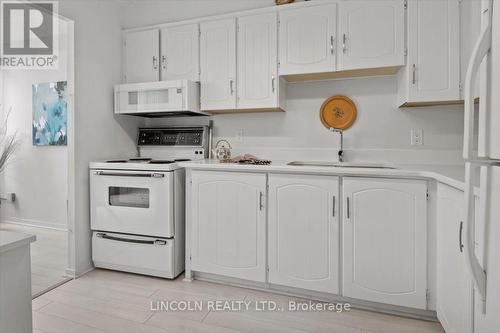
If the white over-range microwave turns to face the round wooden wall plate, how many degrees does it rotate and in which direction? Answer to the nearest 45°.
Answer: approximately 135° to its left

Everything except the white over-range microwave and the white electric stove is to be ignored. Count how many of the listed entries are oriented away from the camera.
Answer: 0

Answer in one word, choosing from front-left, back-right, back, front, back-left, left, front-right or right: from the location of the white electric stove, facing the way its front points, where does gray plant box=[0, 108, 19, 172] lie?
right

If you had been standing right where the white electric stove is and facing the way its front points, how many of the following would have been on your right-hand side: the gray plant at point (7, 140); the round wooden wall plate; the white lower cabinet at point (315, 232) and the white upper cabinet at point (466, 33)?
1

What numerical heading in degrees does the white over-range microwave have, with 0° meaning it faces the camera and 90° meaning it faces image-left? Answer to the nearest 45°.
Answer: approximately 45°

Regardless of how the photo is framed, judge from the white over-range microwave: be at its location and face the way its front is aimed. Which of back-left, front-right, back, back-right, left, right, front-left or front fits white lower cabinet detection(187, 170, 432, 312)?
left

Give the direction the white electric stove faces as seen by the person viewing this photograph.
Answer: facing the viewer and to the left of the viewer

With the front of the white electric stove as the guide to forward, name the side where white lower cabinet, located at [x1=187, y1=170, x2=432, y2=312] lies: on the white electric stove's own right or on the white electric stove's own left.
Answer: on the white electric stove's own left

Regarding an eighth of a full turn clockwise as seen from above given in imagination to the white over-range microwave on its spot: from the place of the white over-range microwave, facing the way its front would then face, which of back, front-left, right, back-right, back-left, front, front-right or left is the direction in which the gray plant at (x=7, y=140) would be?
front-right

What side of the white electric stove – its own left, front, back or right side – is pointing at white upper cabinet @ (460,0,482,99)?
left
